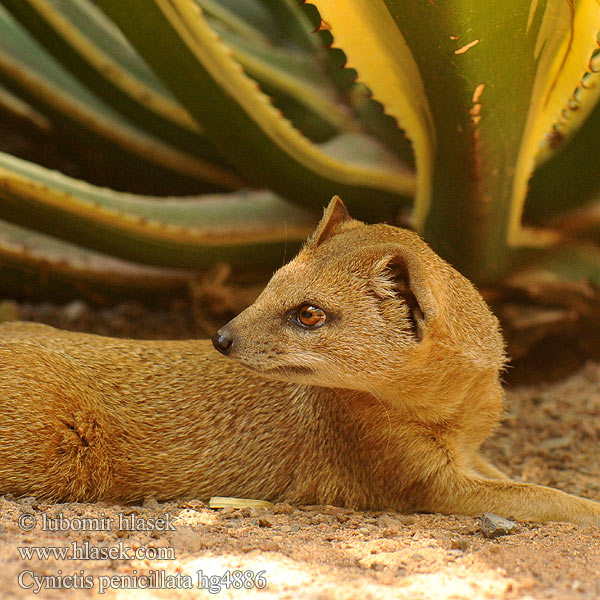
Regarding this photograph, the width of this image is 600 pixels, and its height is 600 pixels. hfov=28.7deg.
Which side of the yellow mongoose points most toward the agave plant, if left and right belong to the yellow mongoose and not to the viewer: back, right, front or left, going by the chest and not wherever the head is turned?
left

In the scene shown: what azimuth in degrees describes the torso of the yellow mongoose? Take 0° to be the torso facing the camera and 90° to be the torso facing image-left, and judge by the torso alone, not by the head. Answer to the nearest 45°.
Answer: approximately 270°

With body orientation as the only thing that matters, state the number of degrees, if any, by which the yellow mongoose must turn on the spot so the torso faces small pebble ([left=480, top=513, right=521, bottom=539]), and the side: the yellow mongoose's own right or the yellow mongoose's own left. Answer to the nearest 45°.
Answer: approximately 45° to the yellow mongoose's own right

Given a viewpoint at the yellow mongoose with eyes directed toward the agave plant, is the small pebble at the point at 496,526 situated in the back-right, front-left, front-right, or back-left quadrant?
back-right

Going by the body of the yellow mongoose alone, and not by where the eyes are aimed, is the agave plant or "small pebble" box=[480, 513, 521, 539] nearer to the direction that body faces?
the small pebble
